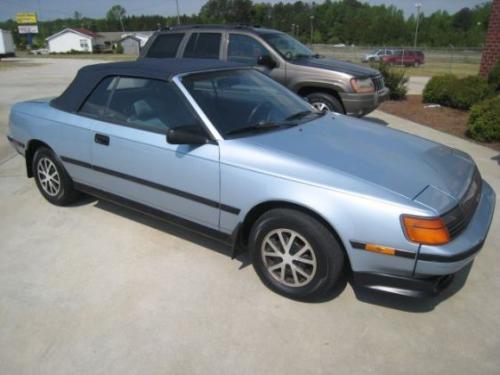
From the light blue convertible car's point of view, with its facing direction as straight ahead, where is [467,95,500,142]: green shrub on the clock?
The green shrub is roughly at 9 o'clock from the light blue convertible car.

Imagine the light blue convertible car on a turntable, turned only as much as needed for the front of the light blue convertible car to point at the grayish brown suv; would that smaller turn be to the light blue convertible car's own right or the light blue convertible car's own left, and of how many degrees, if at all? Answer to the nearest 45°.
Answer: approximately 135° to the light blue convertible car's own left

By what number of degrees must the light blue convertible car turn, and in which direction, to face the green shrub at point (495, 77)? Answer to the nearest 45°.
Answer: approximately 90° to its left

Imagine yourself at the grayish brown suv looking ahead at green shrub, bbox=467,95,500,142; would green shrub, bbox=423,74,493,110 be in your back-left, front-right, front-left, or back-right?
front-left

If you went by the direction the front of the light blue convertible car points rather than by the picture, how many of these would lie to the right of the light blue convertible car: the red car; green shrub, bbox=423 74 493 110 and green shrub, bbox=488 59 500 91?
0

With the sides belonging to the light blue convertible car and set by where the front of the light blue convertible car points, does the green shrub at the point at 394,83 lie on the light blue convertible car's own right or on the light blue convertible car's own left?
on the light blue convertible car's own left

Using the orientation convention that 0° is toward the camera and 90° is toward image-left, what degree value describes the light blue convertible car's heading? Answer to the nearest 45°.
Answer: approximately 315°

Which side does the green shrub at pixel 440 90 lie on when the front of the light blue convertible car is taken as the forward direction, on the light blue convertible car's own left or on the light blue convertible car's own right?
on the light blue convertible car's own left

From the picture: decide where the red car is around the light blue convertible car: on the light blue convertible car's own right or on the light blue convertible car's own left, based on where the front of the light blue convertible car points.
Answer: on the light blue convertible car's own left

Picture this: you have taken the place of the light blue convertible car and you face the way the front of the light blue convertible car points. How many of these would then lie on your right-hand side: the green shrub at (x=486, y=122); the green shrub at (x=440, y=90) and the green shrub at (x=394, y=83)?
0

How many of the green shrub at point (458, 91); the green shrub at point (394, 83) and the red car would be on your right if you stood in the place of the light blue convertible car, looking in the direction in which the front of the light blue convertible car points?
0

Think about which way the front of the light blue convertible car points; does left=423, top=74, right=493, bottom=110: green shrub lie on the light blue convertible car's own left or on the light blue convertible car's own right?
on the light blue convertible car's own left

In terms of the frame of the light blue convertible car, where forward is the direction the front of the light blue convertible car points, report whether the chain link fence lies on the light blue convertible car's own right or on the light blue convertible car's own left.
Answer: on the light blue convertible car's own left
